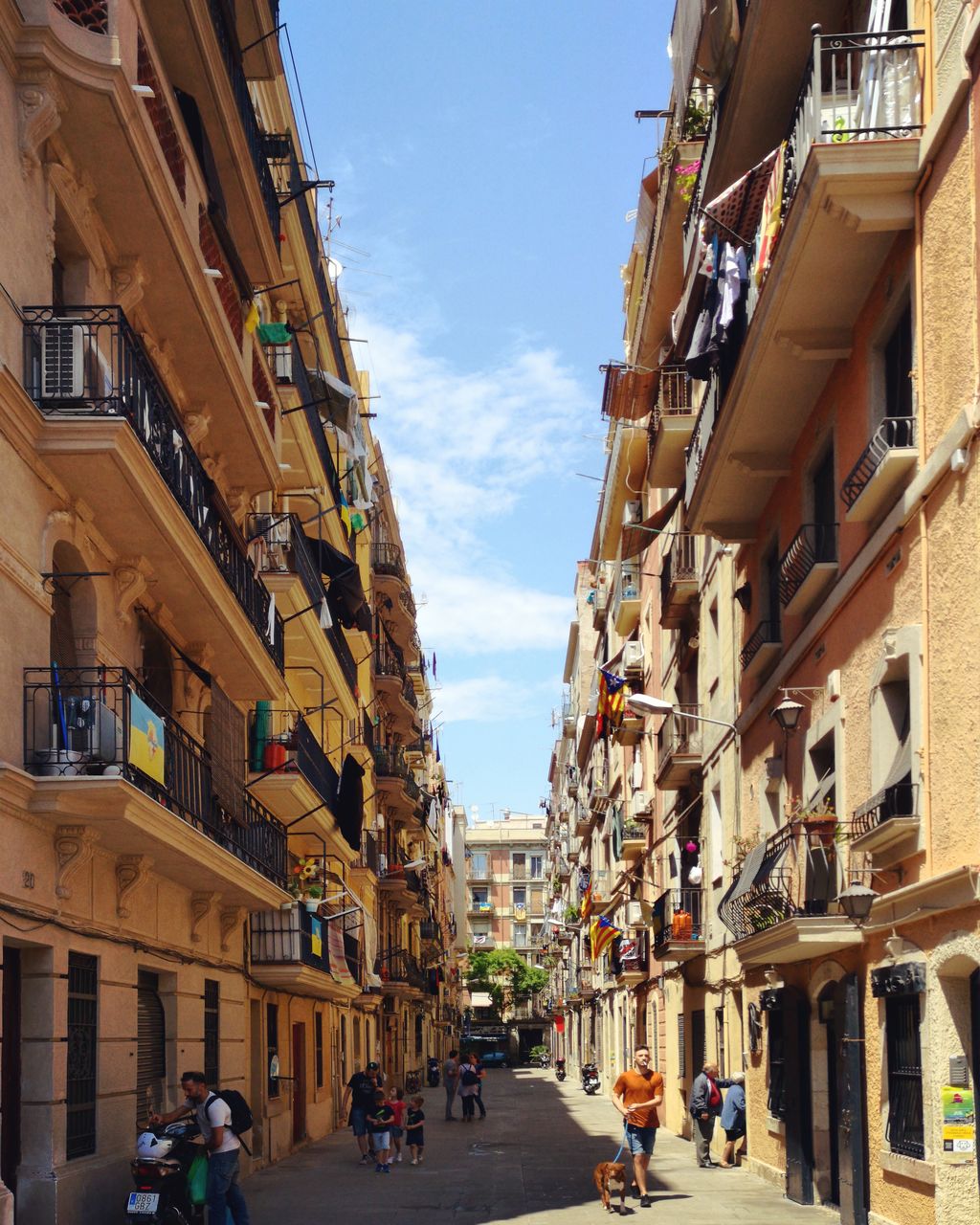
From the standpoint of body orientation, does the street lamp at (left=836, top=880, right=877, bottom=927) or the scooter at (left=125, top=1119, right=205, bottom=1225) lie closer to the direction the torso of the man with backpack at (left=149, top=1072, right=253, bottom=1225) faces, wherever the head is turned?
the scooter

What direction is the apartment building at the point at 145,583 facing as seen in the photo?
to the viewer's right

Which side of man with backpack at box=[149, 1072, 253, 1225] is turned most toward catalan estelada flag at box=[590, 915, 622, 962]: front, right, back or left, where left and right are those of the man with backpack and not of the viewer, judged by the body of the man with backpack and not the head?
right

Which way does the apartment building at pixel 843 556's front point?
to the viewer's left

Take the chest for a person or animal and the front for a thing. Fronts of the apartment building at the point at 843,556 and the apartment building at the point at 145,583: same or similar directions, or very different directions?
very different directions

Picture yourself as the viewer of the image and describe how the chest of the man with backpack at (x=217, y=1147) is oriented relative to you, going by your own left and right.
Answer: facing to the left of the viewer

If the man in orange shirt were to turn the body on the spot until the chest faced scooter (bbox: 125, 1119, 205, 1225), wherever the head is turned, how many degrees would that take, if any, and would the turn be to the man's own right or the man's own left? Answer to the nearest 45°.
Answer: approximately 45° to the man's own right

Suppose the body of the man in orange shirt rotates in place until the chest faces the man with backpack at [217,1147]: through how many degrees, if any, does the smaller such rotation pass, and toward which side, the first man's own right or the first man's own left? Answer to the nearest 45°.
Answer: approximately 45° to the first man's own right
